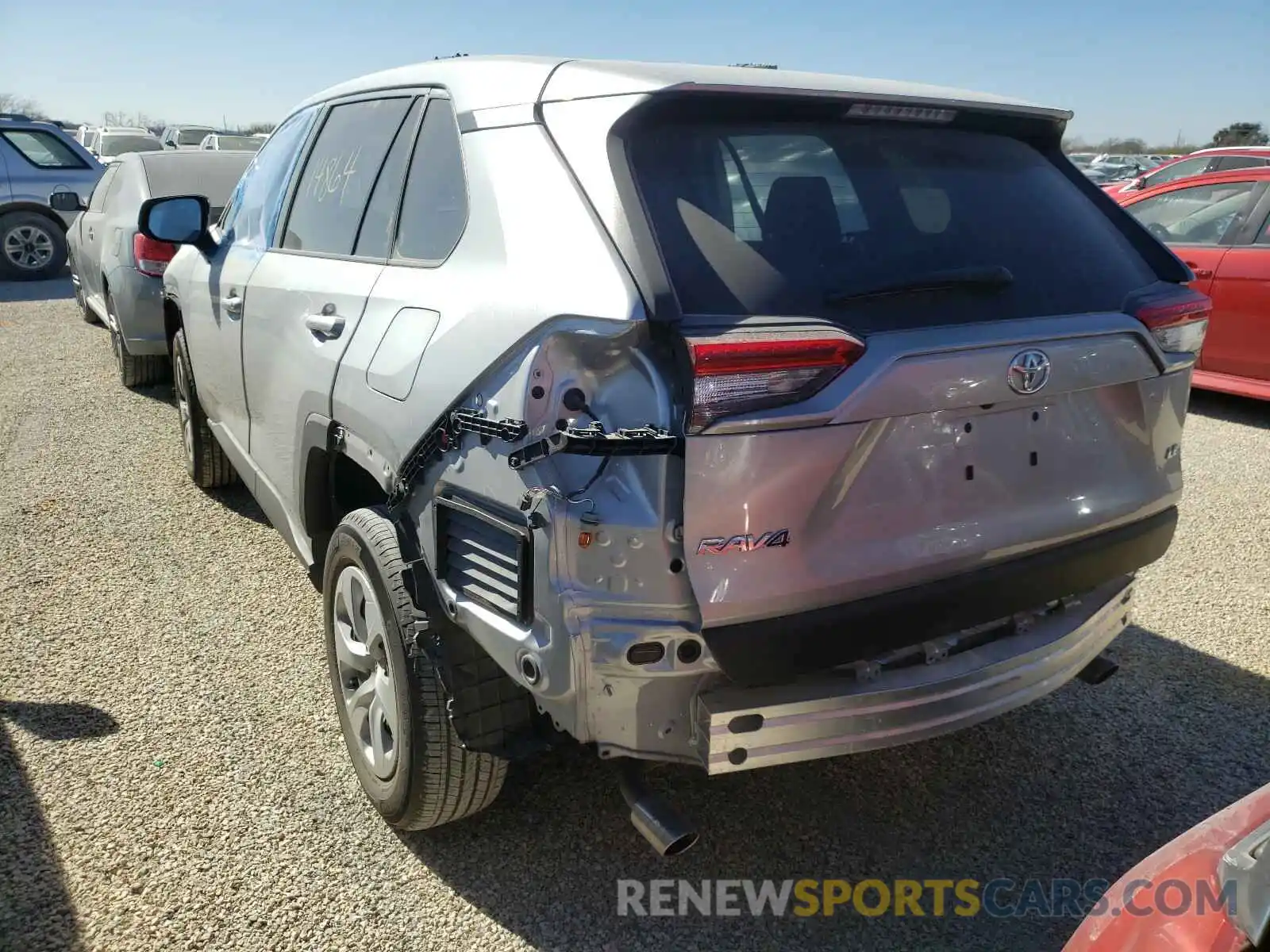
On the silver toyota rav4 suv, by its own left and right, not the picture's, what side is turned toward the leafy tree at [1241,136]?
right

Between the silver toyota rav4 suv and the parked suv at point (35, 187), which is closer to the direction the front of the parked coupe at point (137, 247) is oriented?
the parked suv

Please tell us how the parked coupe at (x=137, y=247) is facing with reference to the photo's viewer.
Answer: facing away from the viewer and to the left of the viewer

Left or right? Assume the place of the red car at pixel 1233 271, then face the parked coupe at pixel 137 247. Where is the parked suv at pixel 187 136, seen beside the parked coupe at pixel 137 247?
right

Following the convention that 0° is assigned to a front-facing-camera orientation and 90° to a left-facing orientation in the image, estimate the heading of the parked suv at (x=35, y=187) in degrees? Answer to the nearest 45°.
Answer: approximately 90°

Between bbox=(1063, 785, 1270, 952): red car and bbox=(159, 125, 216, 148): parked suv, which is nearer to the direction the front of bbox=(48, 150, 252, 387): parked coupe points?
the parked suv

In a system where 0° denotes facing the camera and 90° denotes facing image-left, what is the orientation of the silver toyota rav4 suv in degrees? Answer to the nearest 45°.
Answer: approximately 135°

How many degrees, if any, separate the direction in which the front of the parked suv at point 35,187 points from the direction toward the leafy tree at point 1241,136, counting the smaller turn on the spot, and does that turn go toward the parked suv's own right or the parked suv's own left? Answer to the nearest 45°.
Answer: approximately 180°

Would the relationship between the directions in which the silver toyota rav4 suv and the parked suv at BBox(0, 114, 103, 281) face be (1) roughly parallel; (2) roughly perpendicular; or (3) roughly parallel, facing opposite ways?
roughly perpendicular
